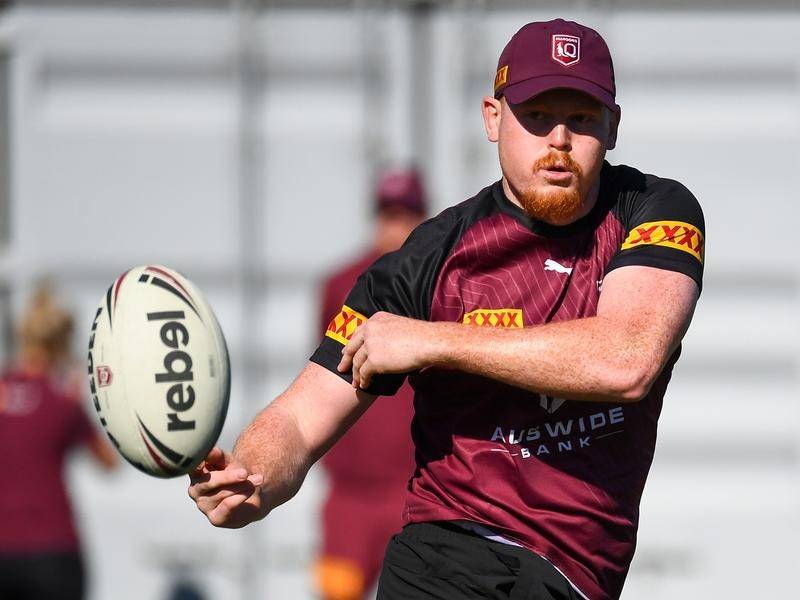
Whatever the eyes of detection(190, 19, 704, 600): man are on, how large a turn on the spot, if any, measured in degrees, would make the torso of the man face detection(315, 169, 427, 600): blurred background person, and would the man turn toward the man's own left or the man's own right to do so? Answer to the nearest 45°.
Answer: approximately 180°

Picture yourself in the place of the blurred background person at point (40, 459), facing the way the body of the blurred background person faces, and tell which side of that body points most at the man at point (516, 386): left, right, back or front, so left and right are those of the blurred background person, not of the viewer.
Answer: back

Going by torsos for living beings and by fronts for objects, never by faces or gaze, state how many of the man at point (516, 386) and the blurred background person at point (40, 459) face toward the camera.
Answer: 1

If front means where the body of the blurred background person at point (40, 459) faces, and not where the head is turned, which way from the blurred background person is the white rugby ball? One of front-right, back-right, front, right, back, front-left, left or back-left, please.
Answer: back

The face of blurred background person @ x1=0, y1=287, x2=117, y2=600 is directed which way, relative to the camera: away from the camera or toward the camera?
away from the camera

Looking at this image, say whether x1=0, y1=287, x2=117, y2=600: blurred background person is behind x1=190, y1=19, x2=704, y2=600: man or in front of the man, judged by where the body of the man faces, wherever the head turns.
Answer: behind

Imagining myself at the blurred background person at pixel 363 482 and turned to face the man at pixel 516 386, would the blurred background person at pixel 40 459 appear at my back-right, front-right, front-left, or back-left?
back-right

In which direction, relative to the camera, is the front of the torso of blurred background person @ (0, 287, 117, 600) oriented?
away from the camera

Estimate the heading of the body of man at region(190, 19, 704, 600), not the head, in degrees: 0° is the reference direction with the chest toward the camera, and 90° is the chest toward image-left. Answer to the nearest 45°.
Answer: approximately 0°

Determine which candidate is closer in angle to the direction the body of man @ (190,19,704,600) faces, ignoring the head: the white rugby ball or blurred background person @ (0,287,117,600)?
the white rugby ball
